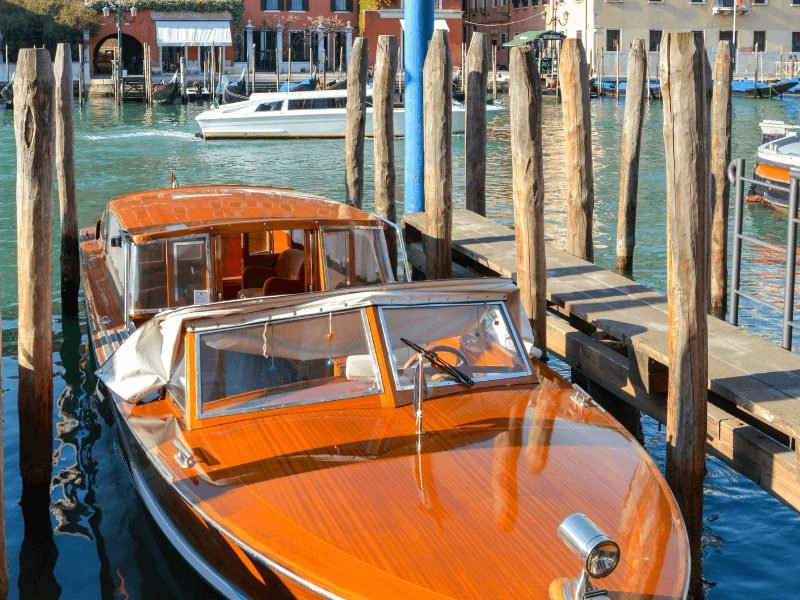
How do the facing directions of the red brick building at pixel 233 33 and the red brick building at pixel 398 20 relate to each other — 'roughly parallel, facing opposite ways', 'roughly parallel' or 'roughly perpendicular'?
roughly parallel

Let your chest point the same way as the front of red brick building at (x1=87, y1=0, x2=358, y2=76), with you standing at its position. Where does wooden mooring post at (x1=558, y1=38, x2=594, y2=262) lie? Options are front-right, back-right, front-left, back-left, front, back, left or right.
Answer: front

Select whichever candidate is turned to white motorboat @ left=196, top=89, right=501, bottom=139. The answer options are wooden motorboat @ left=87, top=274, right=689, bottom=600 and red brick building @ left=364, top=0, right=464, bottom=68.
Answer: the red brick building

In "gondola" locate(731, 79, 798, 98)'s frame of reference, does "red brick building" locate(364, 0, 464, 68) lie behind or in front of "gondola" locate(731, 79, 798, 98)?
behind

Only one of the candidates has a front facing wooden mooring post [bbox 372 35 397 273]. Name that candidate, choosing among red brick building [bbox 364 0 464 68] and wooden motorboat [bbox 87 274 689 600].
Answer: the red brick building

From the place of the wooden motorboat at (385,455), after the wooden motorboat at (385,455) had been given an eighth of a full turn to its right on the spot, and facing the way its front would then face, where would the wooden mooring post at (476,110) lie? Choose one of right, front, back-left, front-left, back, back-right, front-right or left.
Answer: back

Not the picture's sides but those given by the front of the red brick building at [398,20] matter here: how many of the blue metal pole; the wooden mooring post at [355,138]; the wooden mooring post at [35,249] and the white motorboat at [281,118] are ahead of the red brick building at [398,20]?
4

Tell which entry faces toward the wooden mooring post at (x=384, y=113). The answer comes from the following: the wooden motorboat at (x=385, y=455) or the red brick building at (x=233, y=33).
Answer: the red brick building

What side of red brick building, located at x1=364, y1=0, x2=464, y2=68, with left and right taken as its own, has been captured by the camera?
front

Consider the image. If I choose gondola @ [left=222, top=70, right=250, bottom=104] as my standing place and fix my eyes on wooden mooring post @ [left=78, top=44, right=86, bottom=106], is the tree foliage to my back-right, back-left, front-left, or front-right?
front-right

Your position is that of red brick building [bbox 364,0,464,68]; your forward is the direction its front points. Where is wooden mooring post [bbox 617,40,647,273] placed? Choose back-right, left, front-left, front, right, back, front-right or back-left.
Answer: front

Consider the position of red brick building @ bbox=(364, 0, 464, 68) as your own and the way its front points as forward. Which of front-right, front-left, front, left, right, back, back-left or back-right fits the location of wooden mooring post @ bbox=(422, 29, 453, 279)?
front

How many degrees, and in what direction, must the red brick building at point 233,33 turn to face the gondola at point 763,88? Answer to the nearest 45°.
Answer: approximately 45° to its left

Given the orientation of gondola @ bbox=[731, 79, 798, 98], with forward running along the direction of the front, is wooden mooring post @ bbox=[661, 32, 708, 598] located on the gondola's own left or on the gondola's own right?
on the gondola's own right

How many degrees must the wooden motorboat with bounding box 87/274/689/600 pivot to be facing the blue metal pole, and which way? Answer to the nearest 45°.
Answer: approximately 135° to its left

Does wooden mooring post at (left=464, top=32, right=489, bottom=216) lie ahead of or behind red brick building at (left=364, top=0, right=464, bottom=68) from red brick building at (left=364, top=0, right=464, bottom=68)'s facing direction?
ahead

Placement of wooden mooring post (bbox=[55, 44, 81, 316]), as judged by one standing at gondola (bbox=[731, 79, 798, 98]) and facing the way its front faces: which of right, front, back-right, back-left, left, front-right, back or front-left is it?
right

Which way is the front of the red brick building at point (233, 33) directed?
toward the camera

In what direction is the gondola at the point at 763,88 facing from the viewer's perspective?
to the viewer's right

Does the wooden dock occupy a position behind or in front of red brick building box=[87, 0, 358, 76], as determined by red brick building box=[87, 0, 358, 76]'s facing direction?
in front

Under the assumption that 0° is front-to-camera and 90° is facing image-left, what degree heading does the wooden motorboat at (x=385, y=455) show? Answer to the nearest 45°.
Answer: approximately 315°
